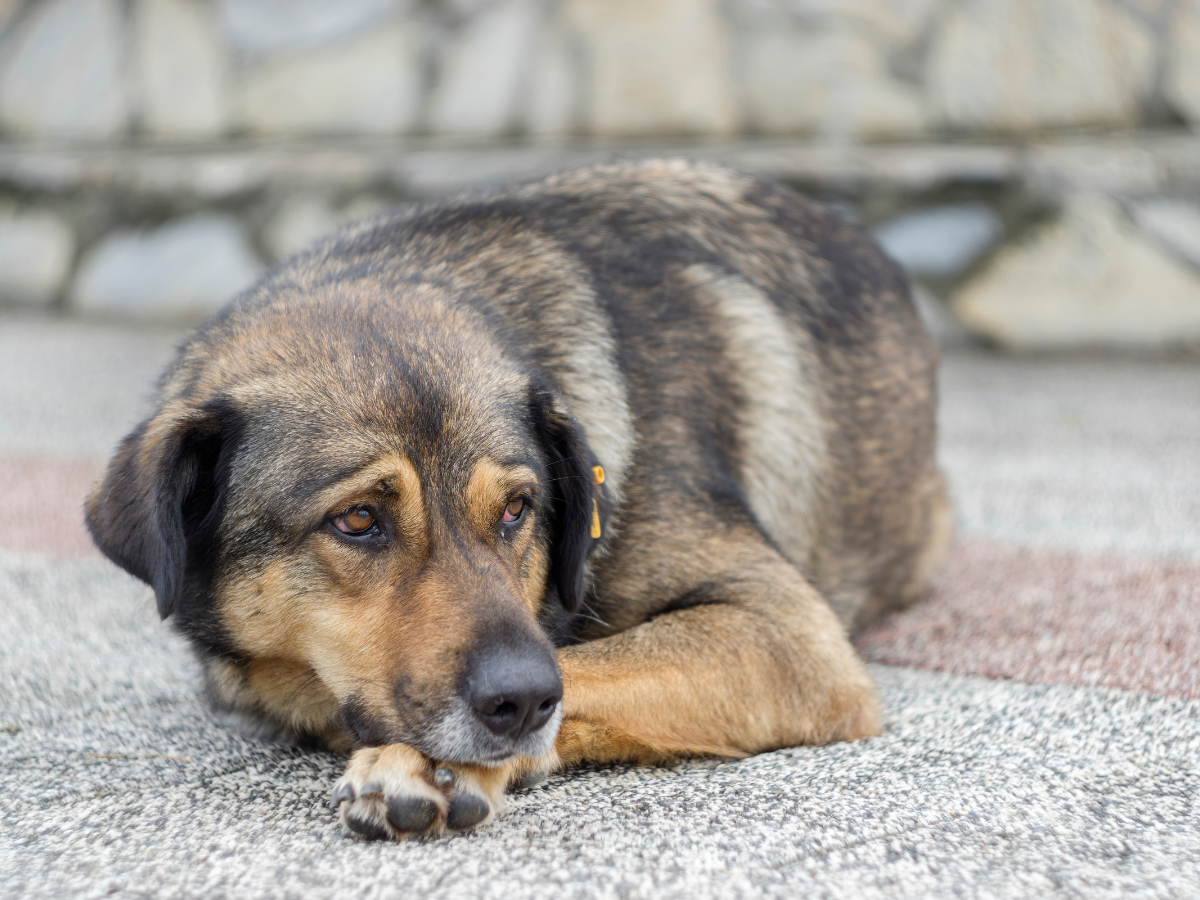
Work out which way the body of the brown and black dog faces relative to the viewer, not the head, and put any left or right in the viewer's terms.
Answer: facing the viewer and to the left of the viewer
